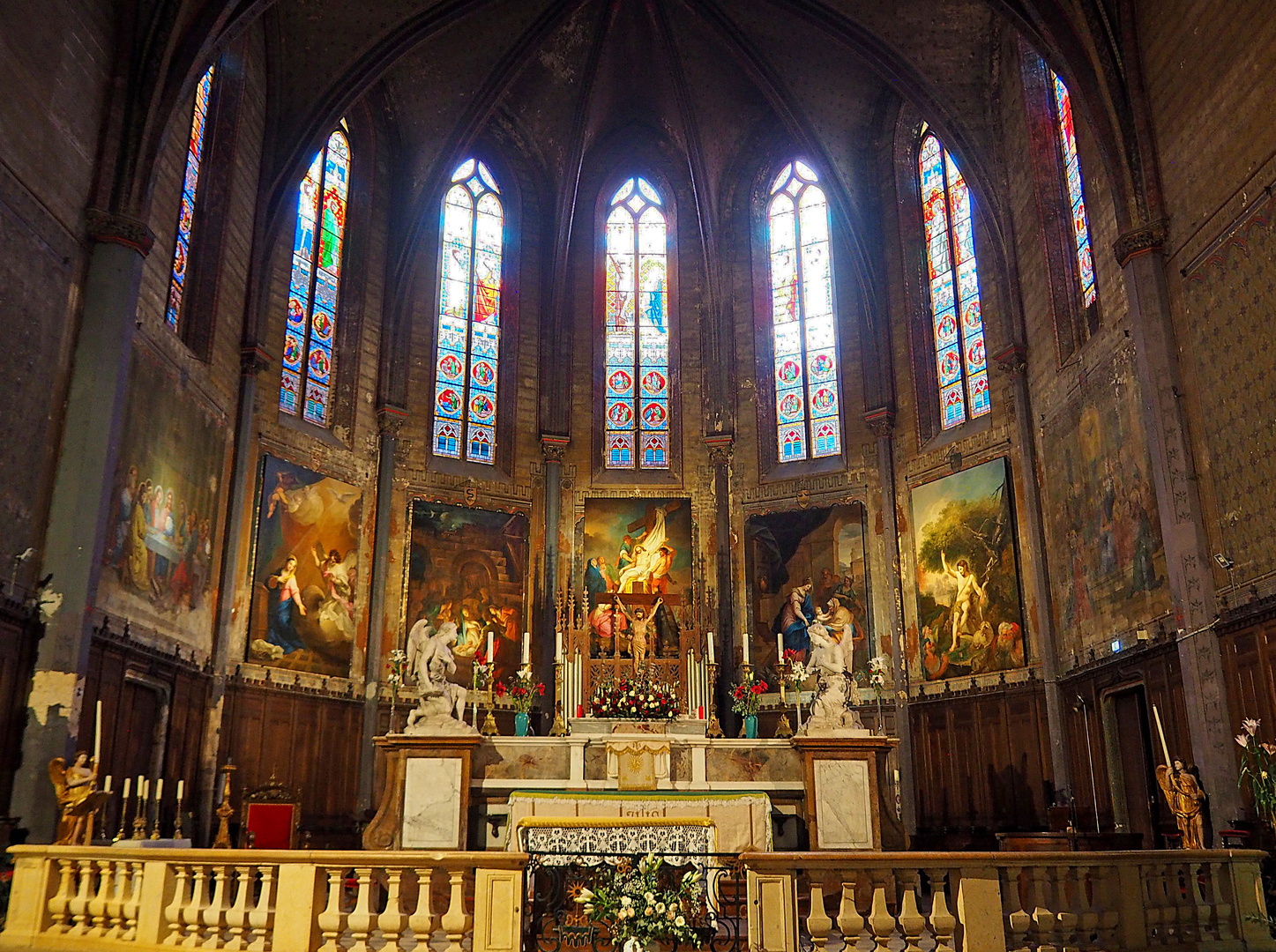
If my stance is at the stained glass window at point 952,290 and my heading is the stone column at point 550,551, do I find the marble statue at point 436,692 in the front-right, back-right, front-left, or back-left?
front-left

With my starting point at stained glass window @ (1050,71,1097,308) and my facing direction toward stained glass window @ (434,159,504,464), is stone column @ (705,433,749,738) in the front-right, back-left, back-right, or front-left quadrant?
front-right

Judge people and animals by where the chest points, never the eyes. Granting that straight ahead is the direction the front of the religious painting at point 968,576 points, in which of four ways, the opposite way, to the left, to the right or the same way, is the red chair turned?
to the left

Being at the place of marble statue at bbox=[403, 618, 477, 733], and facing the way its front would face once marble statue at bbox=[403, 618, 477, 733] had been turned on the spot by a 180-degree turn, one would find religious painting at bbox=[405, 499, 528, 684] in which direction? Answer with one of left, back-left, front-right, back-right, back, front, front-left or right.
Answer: front-right

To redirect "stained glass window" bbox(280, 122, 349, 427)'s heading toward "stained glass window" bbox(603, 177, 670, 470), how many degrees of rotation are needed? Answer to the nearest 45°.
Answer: approximately 45° to its left

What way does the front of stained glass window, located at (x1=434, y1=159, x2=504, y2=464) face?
toward the camera

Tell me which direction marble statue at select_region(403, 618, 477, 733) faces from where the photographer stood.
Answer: facing the viewer and to the right of the viewer

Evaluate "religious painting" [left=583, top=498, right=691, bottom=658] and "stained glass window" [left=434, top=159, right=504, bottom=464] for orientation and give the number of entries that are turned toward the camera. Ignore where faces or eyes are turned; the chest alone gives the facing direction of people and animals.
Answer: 2

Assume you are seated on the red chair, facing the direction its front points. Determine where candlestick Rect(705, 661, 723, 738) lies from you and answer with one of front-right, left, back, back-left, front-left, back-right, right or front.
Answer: left

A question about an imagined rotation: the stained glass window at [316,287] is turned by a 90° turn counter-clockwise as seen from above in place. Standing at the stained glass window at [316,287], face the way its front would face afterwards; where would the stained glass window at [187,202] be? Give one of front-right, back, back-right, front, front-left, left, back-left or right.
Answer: back

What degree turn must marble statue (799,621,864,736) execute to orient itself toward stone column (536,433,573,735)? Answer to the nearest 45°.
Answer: approximately 90° to its right

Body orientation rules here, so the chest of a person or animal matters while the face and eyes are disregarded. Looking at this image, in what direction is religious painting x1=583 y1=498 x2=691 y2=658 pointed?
toward the camera

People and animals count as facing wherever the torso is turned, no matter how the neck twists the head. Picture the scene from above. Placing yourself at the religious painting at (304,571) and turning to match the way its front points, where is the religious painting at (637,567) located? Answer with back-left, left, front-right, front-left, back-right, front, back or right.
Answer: front-left

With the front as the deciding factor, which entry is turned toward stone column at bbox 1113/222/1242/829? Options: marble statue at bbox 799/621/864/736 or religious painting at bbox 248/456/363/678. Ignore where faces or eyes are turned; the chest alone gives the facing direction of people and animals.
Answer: the religious painting

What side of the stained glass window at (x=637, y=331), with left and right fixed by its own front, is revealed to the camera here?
front

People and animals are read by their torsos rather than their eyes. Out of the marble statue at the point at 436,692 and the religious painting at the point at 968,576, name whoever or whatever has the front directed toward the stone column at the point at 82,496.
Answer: the religious painting

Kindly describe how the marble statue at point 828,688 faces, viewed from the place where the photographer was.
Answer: facing the viewer and to the left of the viewer

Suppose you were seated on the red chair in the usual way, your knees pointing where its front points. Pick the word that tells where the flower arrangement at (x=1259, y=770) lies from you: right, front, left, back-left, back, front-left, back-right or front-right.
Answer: front-left

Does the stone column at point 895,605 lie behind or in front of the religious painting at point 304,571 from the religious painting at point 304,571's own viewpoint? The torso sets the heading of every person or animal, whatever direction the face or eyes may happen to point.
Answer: in front

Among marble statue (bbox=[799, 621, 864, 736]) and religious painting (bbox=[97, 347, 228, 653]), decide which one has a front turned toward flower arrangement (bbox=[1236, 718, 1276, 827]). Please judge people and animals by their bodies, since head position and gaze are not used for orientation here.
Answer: the religious painting

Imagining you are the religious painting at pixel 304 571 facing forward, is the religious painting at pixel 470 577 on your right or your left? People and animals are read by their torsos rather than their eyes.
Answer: on your left
